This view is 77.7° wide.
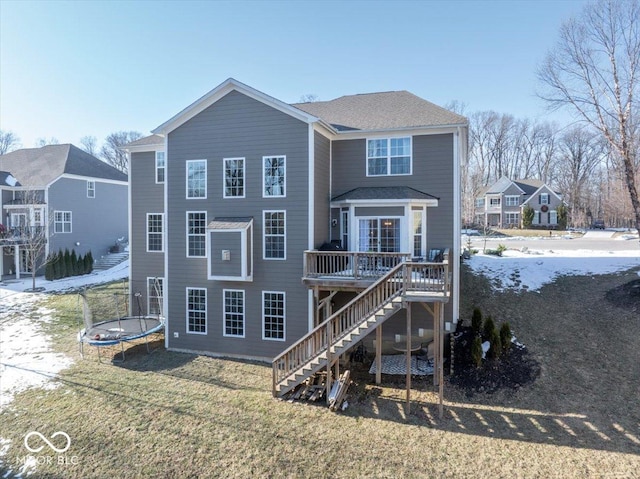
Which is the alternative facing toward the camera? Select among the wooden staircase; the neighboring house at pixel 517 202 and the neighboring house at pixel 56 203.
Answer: the neighboring house at pixel 517 202

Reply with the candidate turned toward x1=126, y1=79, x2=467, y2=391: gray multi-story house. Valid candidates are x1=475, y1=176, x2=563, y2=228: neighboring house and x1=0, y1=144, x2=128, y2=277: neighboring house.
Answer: x1=475, y1=176, x2=563, y2=228: neighboring house

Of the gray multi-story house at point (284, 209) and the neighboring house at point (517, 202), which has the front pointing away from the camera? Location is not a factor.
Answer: the gray multi-story house

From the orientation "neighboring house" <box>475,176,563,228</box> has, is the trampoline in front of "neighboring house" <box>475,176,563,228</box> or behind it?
in front

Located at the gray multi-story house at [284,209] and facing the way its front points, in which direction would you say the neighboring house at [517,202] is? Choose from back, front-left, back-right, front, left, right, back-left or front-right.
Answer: front-right

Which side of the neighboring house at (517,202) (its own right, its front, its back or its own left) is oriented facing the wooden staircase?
front

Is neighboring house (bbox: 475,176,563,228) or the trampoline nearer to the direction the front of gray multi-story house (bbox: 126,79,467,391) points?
the neighboring house

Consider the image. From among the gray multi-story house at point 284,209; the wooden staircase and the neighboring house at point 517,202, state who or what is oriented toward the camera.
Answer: the neighboring house

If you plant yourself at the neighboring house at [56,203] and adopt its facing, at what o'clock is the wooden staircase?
The wooden staircase is roughly at 4 o'clock from the neighboring house.

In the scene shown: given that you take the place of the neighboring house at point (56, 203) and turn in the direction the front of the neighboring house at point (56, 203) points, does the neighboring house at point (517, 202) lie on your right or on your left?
on your right

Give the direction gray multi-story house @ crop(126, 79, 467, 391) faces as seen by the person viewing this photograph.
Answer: facing away from the viewer

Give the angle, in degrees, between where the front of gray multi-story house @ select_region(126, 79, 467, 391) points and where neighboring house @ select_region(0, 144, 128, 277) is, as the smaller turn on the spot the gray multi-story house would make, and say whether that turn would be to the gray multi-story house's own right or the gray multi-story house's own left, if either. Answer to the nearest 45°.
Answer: approximately 45° to the gray multi-story house's own left

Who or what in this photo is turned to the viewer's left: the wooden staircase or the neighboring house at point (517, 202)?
the wooden staircase

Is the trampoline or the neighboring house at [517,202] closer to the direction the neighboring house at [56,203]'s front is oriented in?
the neighboring house
